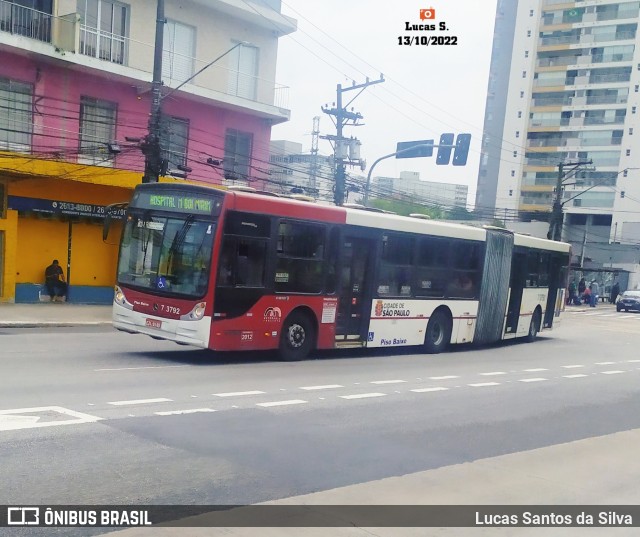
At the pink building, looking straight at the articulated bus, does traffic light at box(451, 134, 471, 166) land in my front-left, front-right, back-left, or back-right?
front-left

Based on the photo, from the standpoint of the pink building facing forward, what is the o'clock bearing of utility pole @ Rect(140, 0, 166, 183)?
The utility pole is roughly at 1 o'clock from the pink building.

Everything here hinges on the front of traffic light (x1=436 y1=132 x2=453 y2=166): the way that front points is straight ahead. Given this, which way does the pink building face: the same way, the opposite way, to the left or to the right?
to the right

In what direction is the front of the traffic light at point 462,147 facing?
away from the camera

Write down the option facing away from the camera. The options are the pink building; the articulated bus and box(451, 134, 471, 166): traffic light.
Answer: the traffic light

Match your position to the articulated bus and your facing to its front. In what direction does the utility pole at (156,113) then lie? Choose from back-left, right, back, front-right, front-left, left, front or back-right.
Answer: right

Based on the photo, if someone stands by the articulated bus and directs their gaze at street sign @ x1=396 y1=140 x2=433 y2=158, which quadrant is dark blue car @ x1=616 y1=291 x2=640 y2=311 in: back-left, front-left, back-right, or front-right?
front-right

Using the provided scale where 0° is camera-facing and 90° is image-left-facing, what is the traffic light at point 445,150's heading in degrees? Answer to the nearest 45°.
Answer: approximately 180°

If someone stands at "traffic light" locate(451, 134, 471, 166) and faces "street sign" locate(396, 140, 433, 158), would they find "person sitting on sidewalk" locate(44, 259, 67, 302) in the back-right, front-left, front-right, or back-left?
front-left
